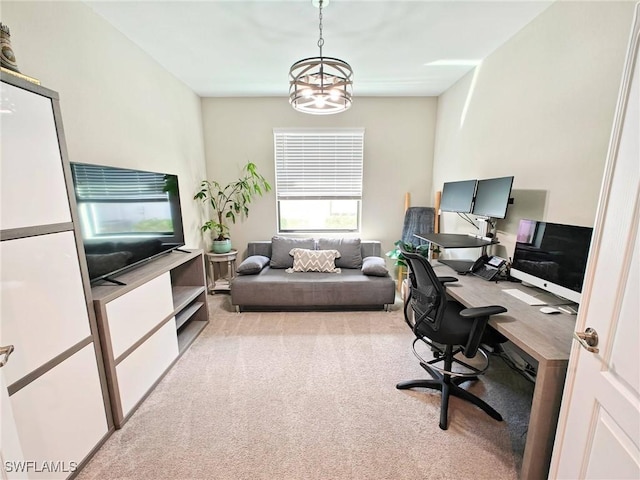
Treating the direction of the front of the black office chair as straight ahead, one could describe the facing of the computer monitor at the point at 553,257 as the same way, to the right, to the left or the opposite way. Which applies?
the opposite way

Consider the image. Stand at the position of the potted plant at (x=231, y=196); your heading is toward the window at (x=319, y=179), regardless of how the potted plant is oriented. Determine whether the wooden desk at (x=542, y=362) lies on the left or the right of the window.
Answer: right

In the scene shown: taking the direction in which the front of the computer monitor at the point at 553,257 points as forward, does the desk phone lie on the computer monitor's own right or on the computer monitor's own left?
on the computer monitor's own right

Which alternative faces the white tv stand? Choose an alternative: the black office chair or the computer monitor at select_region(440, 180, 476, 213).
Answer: the computer monitor

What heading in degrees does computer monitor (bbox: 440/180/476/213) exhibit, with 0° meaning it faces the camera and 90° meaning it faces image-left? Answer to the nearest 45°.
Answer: approximately 45°

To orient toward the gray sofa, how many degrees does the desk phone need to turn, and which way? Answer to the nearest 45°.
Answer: approximately 45° to its right

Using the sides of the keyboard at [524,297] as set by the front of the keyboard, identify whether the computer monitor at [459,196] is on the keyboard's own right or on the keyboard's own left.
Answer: on the keyboard's own right

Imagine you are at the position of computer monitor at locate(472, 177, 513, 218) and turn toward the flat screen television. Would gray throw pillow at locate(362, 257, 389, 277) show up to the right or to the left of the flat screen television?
right

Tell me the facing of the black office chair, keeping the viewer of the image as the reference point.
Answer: facing away from the viewer and to the right of the viewer

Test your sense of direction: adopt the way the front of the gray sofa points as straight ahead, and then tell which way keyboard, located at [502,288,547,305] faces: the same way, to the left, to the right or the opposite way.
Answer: to the right

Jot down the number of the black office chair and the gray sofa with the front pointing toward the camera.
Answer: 1
